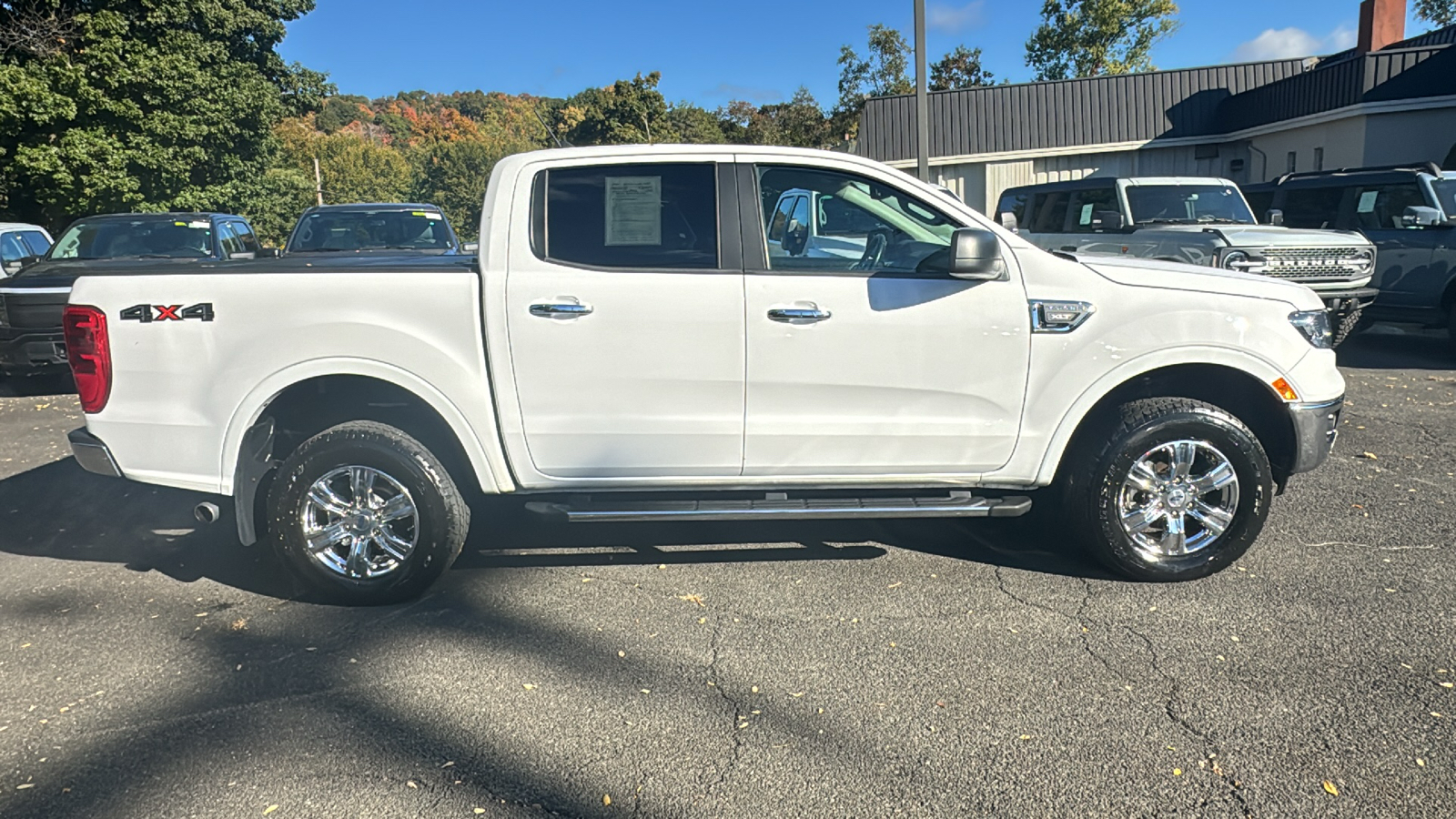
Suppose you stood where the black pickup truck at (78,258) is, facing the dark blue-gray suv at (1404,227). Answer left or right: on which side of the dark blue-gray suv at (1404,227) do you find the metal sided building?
left

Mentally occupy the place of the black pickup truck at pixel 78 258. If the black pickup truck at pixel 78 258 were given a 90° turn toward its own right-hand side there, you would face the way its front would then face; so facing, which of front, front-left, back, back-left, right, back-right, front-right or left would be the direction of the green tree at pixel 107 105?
front-right

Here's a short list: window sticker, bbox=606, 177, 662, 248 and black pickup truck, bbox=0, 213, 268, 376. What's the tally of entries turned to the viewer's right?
0

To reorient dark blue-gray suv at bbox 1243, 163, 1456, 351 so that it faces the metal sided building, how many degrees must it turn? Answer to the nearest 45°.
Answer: approximately 135° to its left

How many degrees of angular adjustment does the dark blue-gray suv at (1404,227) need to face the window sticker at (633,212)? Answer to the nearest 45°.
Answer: approximately 45° to its right

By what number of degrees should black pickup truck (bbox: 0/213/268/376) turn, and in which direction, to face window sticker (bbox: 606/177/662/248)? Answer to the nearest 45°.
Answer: approximately 45° to its left

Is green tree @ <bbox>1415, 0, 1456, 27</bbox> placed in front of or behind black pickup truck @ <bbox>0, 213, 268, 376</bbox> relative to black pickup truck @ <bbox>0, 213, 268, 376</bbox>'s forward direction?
behind

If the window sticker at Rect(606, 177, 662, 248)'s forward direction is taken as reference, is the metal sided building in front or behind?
behind

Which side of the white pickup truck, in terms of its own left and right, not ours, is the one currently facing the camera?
right

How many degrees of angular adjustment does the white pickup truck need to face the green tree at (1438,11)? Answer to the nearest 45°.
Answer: approximately 45° to its left

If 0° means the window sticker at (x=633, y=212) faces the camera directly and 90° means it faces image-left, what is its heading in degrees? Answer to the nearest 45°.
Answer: approximately 0°

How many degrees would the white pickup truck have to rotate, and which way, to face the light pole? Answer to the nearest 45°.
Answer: approximately 90° to its left

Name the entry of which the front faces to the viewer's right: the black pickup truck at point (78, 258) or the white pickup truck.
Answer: the white pickup truck

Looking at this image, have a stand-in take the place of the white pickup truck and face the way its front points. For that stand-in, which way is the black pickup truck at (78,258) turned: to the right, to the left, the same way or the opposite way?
to the right

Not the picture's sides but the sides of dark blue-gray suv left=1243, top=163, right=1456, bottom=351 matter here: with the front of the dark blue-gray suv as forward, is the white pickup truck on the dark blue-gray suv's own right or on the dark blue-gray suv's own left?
on the dark blue-gray suv's own right
